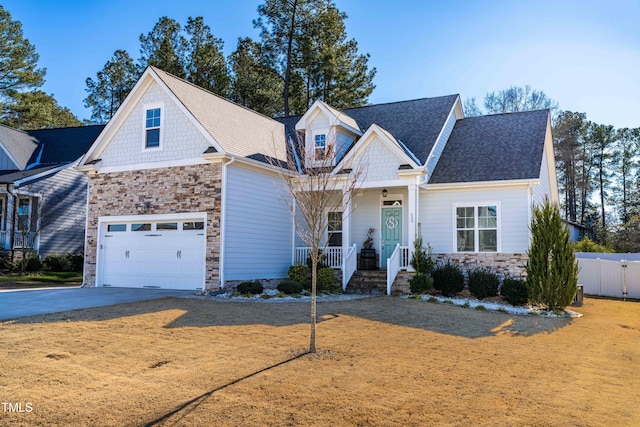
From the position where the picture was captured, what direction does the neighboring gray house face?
facing the viewer and to the left of the viewer

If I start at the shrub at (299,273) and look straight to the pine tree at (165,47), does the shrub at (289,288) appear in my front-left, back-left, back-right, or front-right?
back-left

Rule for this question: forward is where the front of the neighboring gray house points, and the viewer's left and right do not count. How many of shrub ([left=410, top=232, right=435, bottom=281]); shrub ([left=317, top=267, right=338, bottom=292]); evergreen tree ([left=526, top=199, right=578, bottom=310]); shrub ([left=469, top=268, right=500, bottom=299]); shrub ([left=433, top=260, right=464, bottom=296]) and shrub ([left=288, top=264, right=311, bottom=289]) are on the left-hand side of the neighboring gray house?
6

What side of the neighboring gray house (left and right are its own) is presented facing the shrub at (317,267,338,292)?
left

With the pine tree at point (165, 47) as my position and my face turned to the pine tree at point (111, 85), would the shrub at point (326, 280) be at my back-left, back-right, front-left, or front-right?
back-left

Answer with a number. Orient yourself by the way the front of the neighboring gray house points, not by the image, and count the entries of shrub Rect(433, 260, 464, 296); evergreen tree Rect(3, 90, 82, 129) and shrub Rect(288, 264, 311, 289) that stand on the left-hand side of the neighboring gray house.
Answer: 2

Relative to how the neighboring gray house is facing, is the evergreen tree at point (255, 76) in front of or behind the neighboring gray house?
behind

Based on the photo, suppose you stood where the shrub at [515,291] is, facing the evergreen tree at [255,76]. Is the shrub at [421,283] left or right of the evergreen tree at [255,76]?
left

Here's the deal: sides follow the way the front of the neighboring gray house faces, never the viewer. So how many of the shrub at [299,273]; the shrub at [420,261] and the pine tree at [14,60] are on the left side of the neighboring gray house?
2

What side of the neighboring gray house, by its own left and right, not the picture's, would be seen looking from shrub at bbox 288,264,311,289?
left

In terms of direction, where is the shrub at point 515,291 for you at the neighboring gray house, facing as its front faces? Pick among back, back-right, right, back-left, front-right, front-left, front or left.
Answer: left

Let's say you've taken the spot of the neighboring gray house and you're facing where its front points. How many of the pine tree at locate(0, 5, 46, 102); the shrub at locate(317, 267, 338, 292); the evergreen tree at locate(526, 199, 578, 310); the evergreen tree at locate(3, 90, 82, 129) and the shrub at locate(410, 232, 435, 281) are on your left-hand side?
3

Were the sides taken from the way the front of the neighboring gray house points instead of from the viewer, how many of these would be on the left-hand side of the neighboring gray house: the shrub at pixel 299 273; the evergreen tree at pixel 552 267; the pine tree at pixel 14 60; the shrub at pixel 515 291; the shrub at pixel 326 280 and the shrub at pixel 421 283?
5

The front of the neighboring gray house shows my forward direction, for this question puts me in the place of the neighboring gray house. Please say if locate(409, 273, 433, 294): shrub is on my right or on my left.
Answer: on my left

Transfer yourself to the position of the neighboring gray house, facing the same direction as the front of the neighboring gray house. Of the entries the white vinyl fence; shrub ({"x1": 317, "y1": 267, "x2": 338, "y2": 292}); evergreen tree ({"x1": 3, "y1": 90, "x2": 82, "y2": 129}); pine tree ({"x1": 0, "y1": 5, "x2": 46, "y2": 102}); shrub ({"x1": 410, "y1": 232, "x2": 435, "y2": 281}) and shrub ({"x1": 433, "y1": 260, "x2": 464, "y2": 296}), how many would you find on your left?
4

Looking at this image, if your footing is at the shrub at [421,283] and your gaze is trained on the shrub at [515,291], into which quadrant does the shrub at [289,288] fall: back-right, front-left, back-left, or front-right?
back-right

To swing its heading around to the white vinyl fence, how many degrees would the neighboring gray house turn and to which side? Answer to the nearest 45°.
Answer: approximately 90° to its left
